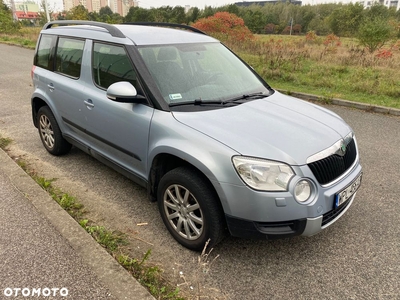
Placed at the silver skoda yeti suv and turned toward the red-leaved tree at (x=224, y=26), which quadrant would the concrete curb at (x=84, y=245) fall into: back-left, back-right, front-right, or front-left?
back-left

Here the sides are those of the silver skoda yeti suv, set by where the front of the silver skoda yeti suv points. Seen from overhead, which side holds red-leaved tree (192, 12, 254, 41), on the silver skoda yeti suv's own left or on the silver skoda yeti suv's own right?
on the silver skoda yeti suv's own left

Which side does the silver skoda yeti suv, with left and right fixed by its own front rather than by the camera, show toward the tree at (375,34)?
left

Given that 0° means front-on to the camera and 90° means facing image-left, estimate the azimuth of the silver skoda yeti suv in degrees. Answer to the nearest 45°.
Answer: approximately 315°

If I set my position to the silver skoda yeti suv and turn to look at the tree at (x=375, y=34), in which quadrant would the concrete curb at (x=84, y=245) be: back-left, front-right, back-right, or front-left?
back-left

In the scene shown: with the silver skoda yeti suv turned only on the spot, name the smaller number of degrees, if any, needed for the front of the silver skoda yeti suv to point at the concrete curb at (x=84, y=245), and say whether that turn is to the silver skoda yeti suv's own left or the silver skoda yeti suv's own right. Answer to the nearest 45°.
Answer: approximately 90° to the silver skoda yeti suv's own right
